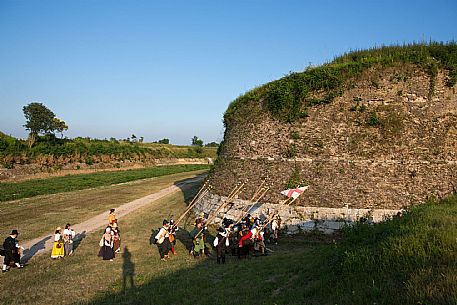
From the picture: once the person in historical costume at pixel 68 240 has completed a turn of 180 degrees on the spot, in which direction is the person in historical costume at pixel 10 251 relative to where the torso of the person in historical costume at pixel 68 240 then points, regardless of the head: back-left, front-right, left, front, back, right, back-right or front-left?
left

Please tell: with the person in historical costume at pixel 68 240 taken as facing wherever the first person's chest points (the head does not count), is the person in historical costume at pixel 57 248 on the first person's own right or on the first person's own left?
on the first person's own right

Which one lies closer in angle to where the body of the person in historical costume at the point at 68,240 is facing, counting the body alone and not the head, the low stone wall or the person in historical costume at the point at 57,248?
the low stone wall

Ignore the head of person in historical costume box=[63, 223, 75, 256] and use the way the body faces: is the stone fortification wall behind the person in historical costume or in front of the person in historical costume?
in front

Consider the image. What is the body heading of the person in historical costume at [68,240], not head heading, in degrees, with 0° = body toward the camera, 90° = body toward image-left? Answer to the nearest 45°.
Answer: approximately 315°
